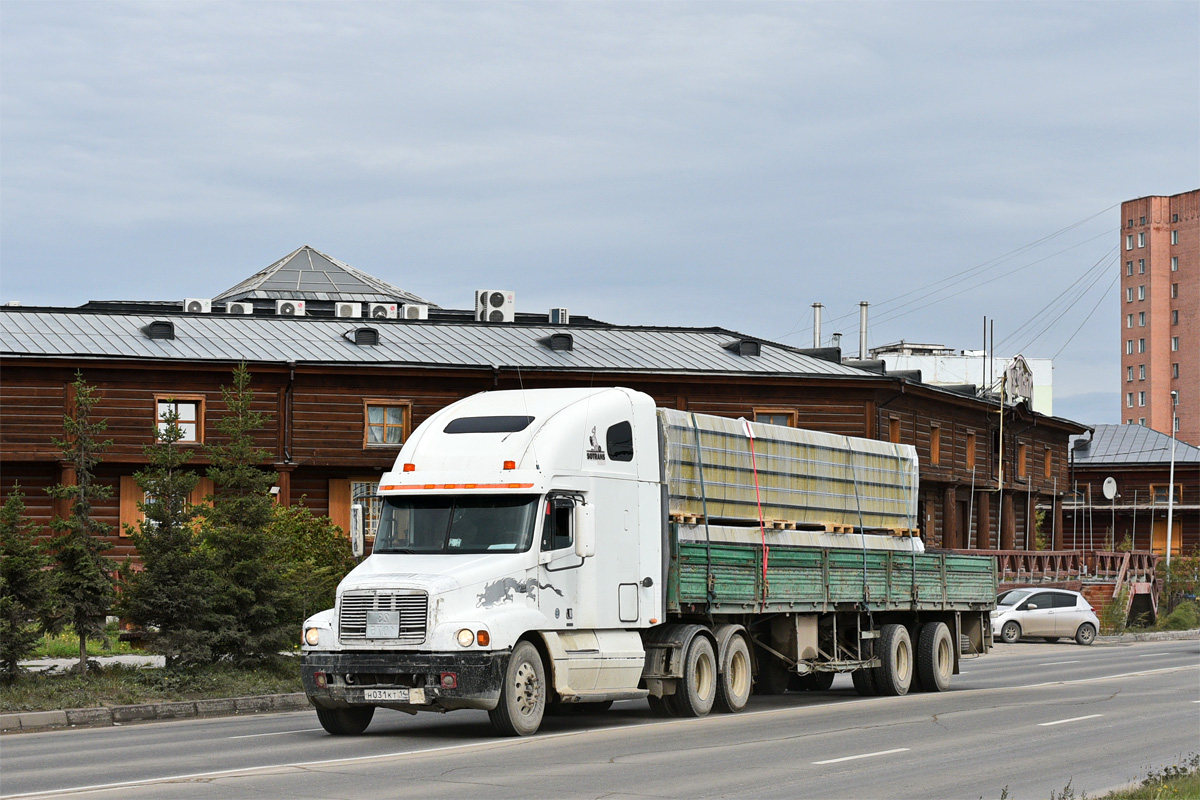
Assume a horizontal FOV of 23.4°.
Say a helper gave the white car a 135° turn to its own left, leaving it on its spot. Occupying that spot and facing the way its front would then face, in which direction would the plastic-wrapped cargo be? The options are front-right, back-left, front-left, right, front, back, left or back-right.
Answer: right

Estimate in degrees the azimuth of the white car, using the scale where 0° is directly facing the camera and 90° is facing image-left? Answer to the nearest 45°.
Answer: approximately 45°

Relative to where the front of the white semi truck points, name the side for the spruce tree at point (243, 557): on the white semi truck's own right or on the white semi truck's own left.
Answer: on the white semi truck's own right

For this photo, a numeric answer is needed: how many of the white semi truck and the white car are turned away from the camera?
0

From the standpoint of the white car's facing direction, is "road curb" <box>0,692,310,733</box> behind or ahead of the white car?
ahead

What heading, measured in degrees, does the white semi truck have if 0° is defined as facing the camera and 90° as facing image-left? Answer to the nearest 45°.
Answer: approximately 45°

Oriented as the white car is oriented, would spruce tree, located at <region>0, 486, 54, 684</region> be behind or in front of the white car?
in front
